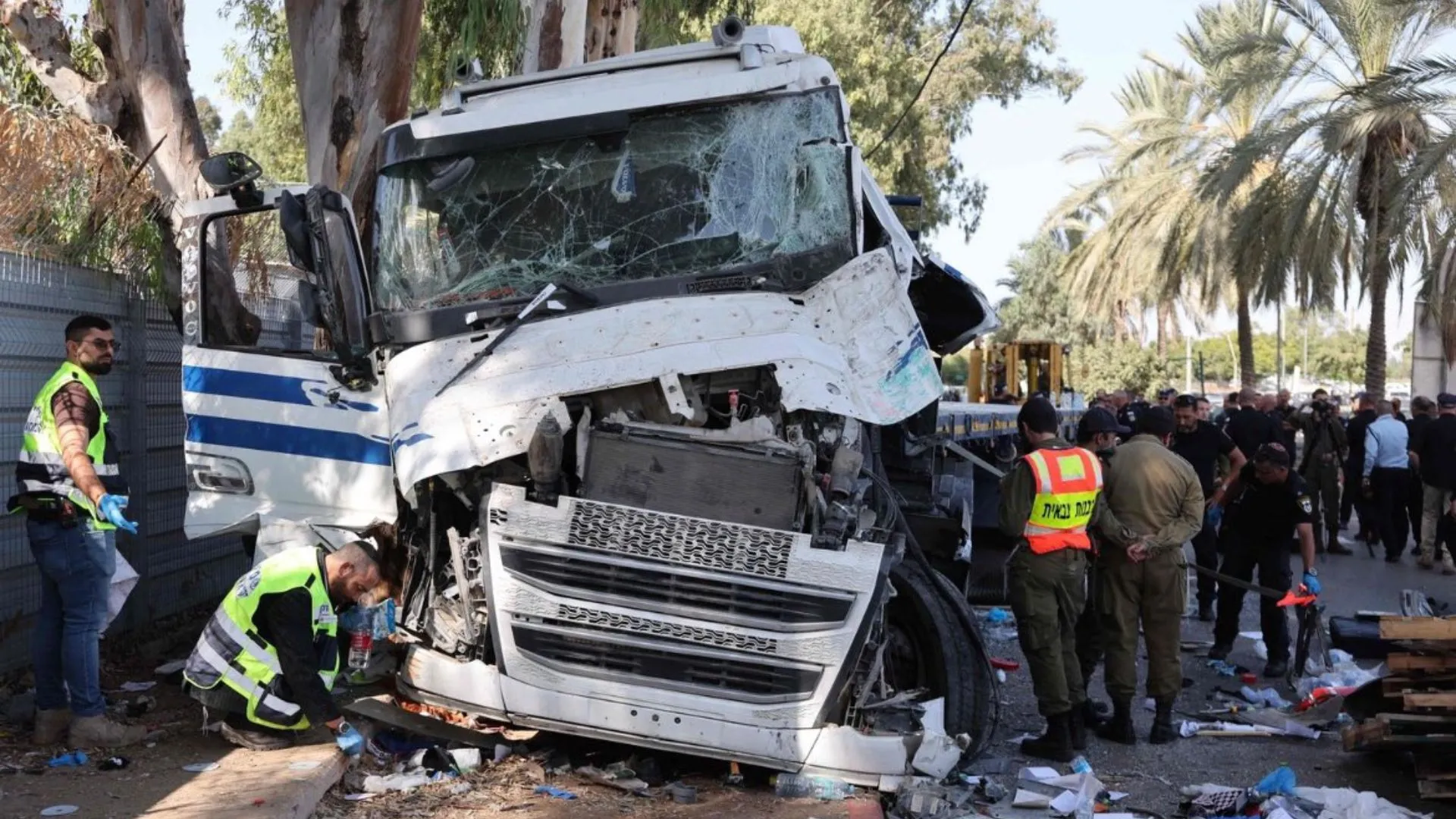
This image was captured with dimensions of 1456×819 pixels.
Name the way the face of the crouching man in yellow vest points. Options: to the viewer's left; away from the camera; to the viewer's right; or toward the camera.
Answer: to the viewer's right

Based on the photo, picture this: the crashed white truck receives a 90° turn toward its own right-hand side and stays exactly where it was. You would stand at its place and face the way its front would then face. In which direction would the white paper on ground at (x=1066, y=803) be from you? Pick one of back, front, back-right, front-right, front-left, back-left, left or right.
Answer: back

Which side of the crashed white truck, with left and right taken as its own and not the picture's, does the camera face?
front

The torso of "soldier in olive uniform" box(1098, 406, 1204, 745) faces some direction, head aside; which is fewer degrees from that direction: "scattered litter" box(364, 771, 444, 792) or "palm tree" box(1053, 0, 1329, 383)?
the palm tree

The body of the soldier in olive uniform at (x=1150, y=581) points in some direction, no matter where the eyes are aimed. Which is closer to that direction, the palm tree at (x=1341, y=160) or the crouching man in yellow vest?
the palm tree

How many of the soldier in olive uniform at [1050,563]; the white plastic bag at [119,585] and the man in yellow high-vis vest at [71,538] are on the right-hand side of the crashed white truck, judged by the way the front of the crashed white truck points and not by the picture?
2

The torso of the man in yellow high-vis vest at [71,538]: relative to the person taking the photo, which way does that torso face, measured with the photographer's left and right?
facing to the right of the viewer

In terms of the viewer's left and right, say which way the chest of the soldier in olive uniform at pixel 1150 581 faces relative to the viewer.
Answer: facing away from the viewer

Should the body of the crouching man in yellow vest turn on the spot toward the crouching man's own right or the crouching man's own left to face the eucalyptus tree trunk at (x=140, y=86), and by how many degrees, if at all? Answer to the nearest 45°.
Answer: approximately 90° to the crouching man's own left

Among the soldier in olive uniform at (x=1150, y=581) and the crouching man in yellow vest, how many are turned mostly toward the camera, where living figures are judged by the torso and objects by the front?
0

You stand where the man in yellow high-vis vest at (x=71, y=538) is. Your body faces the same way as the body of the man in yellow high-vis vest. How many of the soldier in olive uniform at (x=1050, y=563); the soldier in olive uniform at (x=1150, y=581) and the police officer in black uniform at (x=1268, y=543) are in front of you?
3

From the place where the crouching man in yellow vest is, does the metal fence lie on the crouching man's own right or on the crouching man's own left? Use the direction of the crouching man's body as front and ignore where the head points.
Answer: on the crouching man's own left

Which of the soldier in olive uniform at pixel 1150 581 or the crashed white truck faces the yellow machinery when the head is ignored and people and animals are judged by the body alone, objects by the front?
the soldier in olive uniform

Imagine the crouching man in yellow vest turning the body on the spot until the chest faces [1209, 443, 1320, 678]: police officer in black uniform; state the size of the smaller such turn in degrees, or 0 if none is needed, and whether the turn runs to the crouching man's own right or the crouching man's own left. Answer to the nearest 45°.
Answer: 0° — they already face them

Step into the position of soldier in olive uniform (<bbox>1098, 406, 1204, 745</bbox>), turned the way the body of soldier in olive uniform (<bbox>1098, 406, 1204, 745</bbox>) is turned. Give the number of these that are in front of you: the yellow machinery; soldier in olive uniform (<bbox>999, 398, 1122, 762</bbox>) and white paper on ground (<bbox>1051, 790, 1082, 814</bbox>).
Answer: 1

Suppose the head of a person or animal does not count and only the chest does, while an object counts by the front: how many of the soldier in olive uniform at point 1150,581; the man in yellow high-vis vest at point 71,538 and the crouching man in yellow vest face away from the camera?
1

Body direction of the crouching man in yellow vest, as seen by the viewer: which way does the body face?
to the viewer's right

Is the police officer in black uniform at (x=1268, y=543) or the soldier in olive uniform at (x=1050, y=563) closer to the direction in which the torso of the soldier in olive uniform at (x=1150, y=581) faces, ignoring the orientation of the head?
the police officer in black uniform
